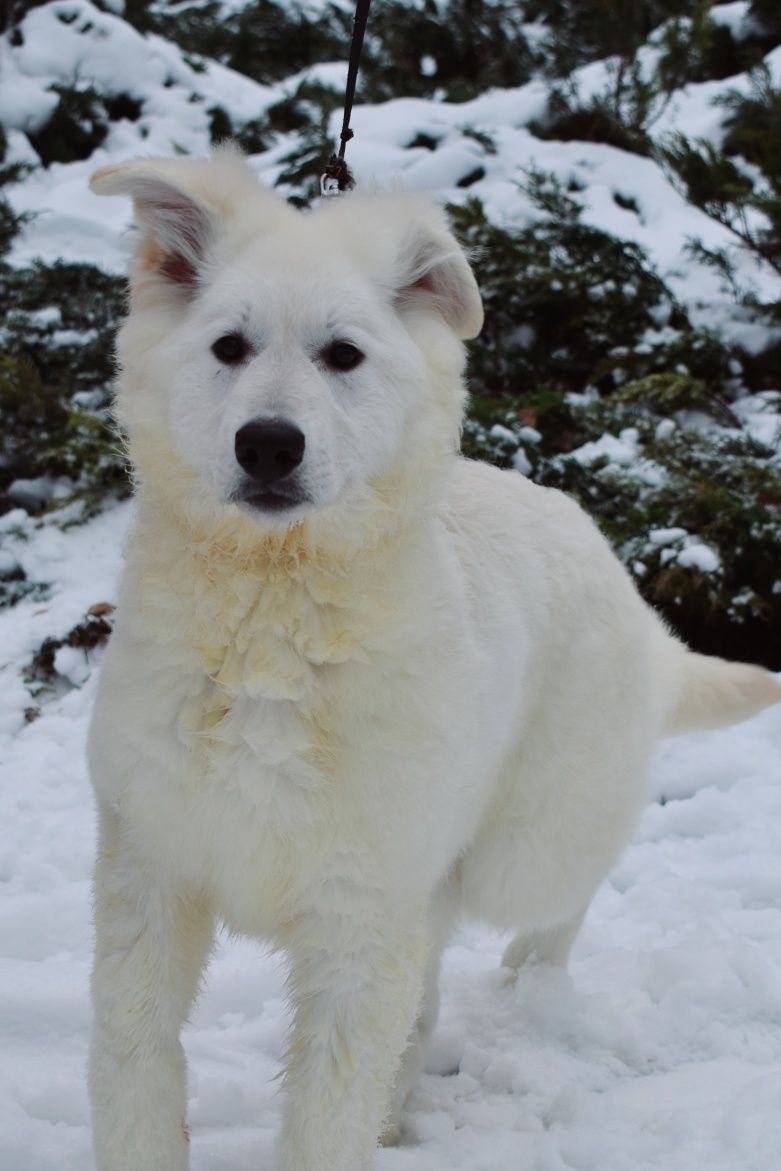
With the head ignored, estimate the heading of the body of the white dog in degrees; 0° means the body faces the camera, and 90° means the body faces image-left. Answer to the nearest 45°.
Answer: approximately 45°
